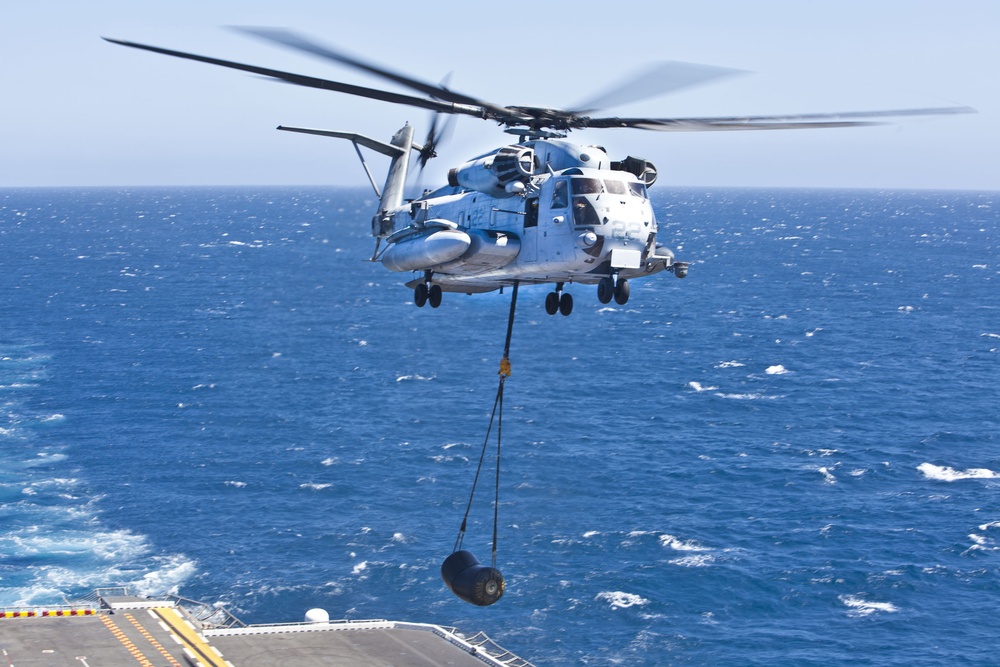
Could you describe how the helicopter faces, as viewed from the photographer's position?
facing the viewer and to the right of the viewer
